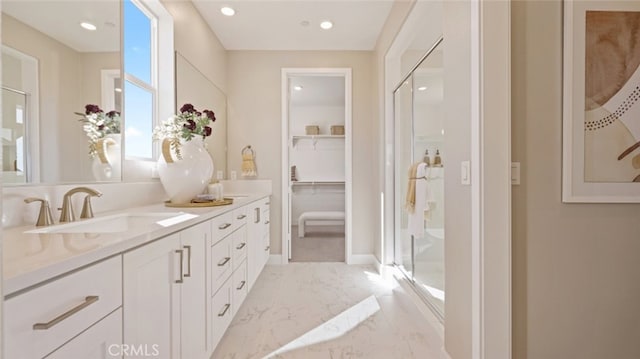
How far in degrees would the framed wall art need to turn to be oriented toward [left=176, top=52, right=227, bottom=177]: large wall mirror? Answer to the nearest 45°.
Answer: approximately 90° to its right

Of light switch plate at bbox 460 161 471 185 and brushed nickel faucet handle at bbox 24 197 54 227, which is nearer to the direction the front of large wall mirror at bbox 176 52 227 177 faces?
the light switch plate

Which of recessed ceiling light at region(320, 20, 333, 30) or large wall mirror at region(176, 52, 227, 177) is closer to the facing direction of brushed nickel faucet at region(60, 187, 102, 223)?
the recessed ceiling light

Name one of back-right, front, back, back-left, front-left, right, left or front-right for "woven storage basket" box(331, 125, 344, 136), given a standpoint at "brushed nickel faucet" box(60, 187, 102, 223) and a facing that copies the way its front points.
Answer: left

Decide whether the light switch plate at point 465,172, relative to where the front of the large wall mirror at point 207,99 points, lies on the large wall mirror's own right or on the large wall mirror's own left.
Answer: on the large wall mirror's own right

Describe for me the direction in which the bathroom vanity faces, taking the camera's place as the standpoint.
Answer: facing the viewer and to the right of the viewer

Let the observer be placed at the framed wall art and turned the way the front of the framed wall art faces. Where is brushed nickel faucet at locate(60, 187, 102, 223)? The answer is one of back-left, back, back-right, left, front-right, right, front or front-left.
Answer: front-right

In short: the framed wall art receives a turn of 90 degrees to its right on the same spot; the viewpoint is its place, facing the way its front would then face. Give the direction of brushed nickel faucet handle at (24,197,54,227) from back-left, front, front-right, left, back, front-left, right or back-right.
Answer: front-left

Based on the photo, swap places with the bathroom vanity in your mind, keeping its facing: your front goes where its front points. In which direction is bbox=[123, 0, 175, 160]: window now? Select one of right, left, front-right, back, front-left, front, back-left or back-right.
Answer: back-left

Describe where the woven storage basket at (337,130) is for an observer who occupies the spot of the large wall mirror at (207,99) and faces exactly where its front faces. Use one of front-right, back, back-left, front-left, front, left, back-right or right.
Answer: front-left

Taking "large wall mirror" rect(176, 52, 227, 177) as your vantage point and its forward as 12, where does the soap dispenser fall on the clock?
The soap dispenser is roughly at 1 o'clock from the large wall mirror.

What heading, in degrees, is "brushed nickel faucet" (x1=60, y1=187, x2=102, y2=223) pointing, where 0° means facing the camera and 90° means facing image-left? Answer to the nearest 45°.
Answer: approximately 315°

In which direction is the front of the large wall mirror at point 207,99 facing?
to the viewer's right
